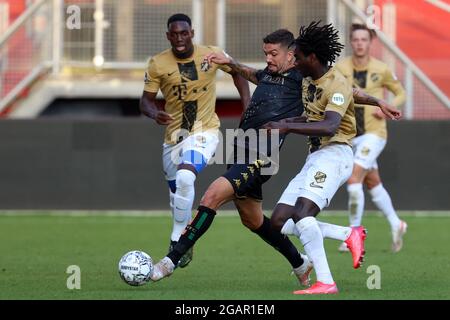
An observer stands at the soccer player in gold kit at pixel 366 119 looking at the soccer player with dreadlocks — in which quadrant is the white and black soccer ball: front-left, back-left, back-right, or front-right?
front-right

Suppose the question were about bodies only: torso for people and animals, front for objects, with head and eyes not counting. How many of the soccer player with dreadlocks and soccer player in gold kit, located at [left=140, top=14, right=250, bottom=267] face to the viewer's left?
1

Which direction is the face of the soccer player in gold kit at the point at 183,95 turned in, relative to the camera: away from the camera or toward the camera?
toward the camera

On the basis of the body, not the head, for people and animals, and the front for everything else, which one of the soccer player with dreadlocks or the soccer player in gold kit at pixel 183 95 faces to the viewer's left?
the soccer player with dreadlocks

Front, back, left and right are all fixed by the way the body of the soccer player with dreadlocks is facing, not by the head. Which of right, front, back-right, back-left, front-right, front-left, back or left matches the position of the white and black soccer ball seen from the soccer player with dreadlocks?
front

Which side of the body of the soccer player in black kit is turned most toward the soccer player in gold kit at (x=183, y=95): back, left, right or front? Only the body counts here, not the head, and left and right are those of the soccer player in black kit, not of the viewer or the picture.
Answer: right

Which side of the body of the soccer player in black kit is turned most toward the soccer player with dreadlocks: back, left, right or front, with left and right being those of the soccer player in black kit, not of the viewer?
left

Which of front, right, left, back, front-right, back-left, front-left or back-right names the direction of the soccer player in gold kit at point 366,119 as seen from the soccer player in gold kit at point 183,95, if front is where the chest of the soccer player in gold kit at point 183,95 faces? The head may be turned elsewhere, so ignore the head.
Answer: back-left

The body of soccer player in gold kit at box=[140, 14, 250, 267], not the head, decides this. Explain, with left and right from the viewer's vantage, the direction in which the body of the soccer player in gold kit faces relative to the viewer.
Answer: facing the viewer

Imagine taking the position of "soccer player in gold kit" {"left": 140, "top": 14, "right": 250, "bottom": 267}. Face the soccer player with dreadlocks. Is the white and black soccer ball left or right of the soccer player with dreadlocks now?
right

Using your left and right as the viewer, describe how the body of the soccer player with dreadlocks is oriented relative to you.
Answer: facing to the left of the viewer

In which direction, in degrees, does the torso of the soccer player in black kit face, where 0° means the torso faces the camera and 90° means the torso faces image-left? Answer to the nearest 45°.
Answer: approximately 45°

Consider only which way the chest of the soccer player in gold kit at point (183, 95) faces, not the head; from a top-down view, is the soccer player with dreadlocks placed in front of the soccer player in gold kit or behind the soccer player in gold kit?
in front

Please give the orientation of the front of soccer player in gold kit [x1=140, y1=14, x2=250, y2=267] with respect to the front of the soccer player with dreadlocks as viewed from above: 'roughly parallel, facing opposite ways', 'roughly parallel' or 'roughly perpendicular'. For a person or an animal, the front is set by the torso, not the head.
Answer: roughly perpendicular
